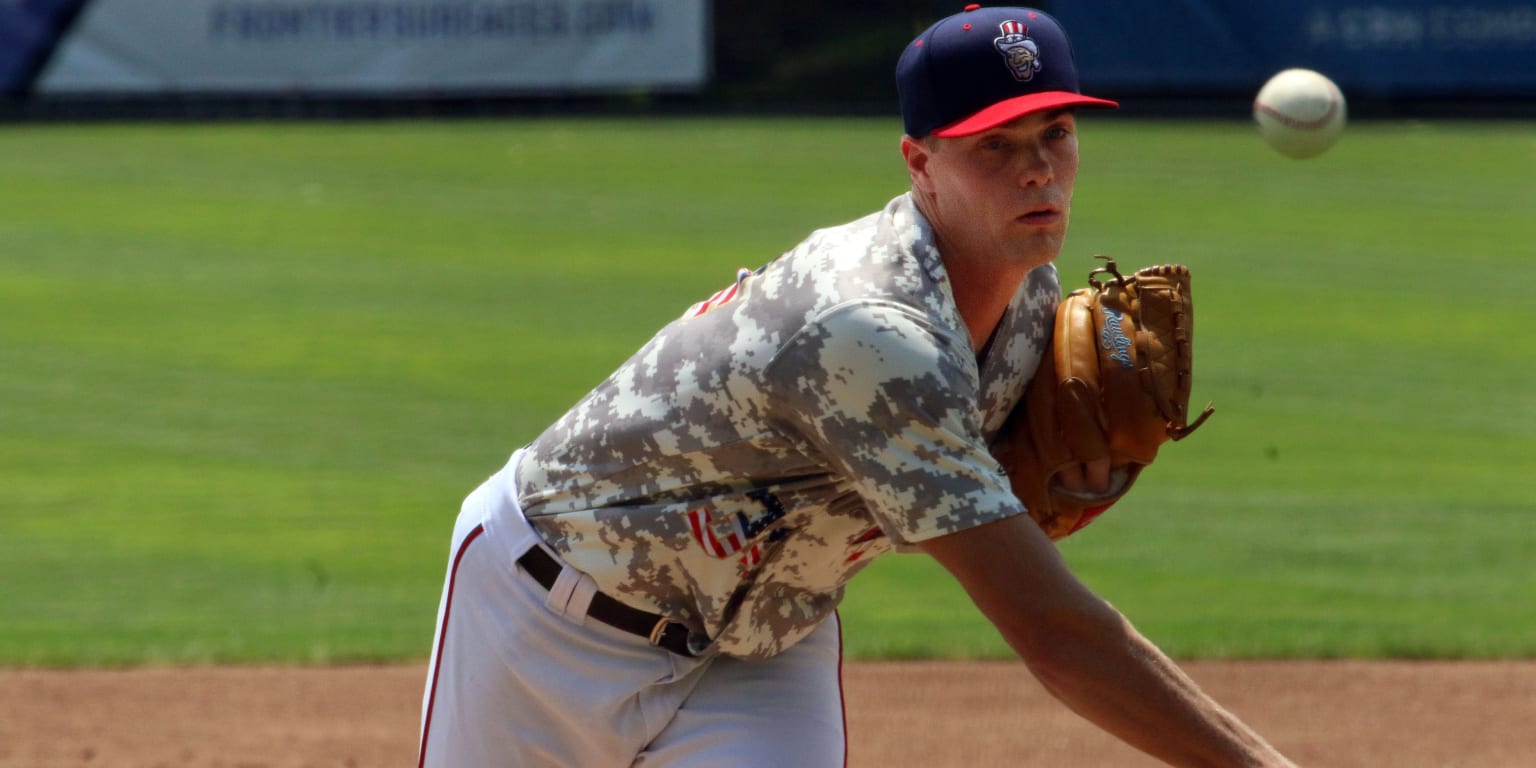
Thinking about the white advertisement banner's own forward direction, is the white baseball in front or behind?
in front

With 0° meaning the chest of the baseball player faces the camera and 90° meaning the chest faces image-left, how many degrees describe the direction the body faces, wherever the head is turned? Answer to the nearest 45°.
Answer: approximately 315°

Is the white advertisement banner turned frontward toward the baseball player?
yes

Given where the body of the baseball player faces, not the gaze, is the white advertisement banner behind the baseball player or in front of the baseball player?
behind

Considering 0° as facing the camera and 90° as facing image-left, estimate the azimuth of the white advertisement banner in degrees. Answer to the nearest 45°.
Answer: approximately 0°

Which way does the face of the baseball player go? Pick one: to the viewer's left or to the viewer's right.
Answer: to the viewer's right
